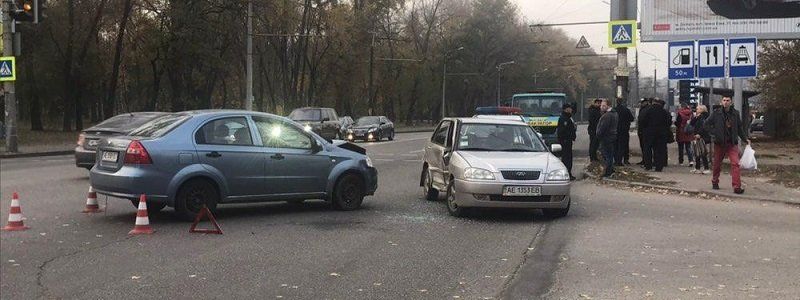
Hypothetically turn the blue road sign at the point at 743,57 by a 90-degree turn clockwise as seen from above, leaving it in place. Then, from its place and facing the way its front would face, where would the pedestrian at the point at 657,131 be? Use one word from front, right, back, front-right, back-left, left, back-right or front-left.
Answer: front-right

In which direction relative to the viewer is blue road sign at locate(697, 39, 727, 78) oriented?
toward the camera

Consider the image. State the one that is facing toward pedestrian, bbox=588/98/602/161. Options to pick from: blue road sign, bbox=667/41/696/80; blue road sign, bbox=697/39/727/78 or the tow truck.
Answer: the tow truck

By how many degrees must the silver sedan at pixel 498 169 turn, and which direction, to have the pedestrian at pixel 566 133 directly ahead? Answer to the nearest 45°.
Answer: approximately 135° to its left

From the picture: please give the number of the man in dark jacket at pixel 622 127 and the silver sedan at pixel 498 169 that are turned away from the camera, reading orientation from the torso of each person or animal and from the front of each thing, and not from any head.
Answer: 1

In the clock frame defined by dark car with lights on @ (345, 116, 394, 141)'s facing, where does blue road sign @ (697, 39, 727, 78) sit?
The blue road sign is roughly at 10 o'clock from the dark car with lights on.

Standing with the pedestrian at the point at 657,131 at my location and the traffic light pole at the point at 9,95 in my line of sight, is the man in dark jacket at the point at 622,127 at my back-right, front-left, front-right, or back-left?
front-right

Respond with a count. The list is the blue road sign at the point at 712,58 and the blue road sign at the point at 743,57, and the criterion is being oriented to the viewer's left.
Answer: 0

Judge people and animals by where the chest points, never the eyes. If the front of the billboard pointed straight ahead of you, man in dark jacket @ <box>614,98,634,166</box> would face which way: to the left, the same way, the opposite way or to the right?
the opposite way

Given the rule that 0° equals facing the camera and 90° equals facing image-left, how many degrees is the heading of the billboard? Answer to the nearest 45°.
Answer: approximately 0°

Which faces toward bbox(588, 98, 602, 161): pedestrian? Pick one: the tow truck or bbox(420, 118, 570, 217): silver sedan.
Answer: the tow truck

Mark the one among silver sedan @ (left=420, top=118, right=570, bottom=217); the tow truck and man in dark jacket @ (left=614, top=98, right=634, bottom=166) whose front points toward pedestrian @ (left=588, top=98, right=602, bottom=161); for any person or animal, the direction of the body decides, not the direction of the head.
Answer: the tow truck

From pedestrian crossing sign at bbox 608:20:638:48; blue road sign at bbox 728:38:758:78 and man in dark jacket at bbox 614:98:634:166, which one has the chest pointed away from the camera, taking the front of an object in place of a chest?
the man in dark jacket

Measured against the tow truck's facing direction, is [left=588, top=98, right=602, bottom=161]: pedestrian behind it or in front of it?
in front

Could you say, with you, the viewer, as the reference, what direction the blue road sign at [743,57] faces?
facing the viewer

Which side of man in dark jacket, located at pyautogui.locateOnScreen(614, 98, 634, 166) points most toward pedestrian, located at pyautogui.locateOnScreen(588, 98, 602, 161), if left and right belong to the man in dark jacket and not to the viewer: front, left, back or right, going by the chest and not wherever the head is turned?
left

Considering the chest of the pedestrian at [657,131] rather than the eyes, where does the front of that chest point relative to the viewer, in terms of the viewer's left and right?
facing away from the viewer

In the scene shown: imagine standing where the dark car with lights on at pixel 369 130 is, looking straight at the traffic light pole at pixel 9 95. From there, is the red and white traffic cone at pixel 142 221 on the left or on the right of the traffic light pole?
left

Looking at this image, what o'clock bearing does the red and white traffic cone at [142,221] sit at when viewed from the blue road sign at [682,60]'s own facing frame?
The red and white traffic cone is roughly at 1 o'clock from the blue road sign.
